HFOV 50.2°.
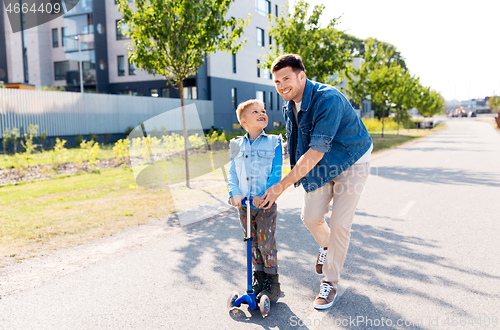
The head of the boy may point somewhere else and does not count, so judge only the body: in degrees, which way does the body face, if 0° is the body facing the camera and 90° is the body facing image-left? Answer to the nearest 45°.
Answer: approximately 0°

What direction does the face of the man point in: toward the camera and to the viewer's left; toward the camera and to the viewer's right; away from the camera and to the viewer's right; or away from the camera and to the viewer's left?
toward the camera and to the viewer's left

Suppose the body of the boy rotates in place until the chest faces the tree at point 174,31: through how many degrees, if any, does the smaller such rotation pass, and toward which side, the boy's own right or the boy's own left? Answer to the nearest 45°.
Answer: approximately 180°

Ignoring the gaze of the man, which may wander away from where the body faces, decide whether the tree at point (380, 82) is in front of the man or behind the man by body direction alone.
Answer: behind

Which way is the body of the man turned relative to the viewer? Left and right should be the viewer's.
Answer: facing the viewer and to the left of the viewer

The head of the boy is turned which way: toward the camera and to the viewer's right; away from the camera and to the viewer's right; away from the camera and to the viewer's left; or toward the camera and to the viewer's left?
toward the camera and to the viewer's right

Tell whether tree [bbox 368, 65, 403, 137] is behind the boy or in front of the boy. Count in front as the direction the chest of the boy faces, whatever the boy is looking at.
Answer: behind

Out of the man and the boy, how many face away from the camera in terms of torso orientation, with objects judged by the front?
0

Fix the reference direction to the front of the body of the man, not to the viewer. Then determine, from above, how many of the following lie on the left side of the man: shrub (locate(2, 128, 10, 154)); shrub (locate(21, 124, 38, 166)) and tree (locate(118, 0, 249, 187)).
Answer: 0

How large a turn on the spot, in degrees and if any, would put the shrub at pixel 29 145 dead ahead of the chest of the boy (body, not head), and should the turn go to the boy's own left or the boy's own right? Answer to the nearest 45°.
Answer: approximately 135° to the boy's own right

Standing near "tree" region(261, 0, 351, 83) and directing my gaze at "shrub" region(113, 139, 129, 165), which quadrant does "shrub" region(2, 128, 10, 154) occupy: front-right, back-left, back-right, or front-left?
front-right

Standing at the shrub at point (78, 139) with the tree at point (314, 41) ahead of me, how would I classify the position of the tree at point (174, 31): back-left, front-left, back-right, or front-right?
front-right

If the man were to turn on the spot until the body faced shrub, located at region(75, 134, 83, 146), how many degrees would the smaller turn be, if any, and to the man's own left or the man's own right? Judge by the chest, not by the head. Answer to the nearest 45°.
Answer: approximately 90° to the man's own right
